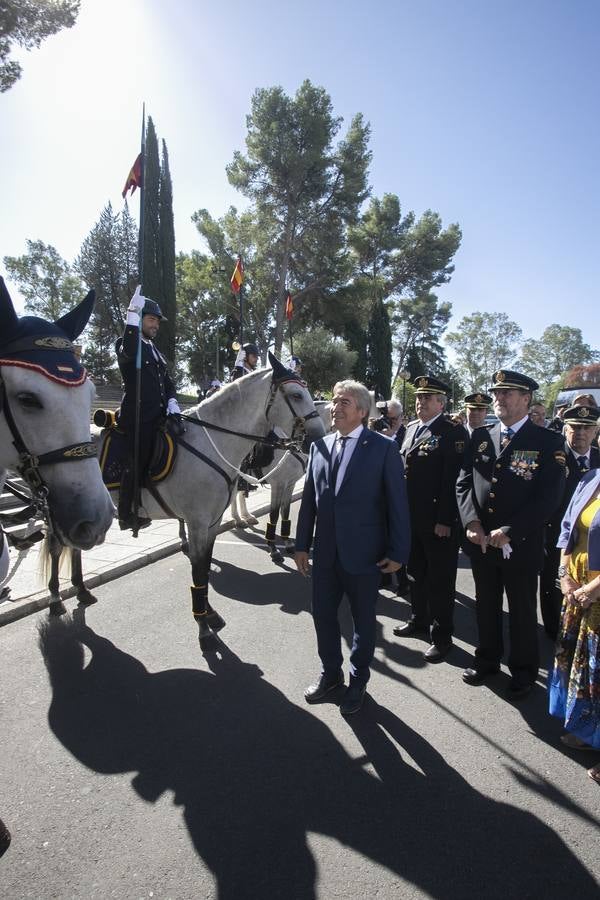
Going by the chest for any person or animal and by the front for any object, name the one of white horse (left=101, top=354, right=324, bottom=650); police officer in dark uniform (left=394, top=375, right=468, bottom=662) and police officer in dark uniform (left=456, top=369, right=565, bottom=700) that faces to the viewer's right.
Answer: the white horse

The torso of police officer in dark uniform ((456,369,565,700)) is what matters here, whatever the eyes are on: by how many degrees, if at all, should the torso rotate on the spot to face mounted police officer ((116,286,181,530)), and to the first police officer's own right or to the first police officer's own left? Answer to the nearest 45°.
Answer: approximately 45° to the first police officer's own right

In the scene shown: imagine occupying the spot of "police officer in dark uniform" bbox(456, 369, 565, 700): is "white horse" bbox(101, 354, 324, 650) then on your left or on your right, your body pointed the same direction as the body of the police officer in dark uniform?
on your right

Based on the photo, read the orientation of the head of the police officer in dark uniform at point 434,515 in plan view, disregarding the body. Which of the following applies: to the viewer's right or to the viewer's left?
to the viewer's left

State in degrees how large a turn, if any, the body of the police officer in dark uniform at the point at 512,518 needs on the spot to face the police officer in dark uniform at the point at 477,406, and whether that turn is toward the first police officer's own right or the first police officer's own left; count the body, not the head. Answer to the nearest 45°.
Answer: approximately 135° to the first police officer's own right

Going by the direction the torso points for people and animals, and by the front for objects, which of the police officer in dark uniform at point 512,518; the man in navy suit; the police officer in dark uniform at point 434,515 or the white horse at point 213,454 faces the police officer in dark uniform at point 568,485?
the white horse

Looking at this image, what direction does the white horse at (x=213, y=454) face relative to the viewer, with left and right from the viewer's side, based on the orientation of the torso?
facing to the right of the viewer

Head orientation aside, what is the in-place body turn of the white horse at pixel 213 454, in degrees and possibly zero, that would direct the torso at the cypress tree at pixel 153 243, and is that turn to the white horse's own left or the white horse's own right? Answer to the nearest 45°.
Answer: approximately 90° to the white horse's own left

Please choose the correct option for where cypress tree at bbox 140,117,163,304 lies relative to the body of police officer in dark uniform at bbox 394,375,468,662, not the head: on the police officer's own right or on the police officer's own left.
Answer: on the police officer's own right
